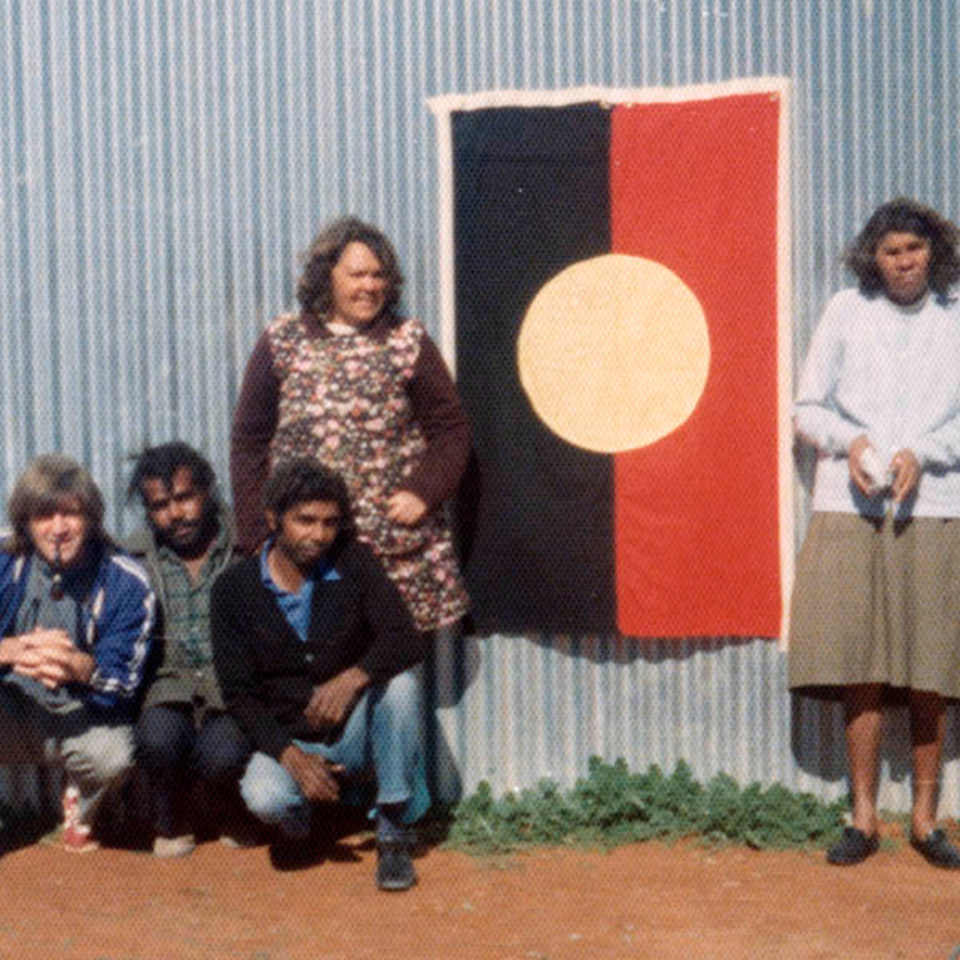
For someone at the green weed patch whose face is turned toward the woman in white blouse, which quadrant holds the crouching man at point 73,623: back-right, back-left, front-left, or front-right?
back-right

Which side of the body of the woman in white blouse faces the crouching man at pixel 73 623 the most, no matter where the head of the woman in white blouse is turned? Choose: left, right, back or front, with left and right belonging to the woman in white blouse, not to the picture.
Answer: right

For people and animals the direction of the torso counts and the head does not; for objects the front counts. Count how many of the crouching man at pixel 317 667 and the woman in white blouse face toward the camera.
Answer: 2

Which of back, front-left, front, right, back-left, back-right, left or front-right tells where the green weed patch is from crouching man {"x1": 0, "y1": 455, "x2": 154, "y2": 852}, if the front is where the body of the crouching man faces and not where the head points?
left

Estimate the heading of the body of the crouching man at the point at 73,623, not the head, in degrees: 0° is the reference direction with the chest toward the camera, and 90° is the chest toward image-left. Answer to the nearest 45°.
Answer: approximately 0°

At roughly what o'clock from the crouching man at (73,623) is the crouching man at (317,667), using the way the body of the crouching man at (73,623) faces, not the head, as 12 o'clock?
the crouching man at (317,667) is roughly at 10 o'clock from the crouching man at (73,623).

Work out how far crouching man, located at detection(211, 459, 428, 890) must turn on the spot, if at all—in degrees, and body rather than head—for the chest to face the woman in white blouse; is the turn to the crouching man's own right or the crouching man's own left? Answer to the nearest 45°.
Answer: approximately 90° to the crouching man's own left

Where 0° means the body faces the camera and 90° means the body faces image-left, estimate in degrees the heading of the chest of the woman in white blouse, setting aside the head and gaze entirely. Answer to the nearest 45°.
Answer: approximately 0°

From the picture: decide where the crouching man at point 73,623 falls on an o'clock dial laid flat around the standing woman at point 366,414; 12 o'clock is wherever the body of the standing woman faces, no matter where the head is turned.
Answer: The crouching man is roughly at 3 o'clock from the standing woman.
